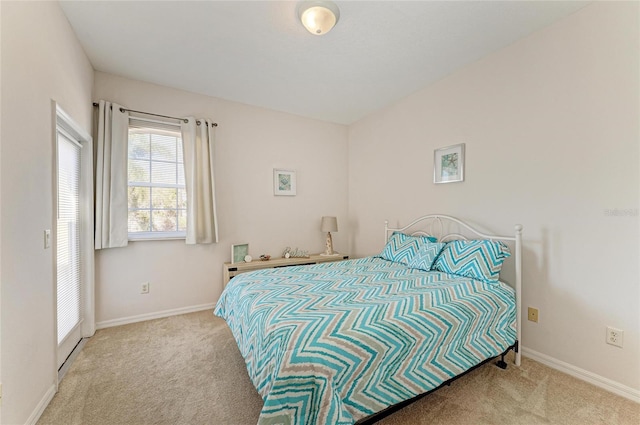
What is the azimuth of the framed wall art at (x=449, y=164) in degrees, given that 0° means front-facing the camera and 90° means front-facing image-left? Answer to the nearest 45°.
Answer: approximately 45°

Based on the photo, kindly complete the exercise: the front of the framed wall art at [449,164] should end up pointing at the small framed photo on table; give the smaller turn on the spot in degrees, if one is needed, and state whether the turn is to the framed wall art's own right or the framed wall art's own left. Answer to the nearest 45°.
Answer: approximately 45° to the framed wall art's own right

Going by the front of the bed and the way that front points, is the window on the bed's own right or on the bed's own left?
on the bed's own right

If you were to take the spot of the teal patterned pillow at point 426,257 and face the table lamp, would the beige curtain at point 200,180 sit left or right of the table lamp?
left

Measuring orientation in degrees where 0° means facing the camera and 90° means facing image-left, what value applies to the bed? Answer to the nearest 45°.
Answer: approximately 45°

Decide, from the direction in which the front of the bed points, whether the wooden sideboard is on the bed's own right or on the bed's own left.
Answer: on the bed's own right
